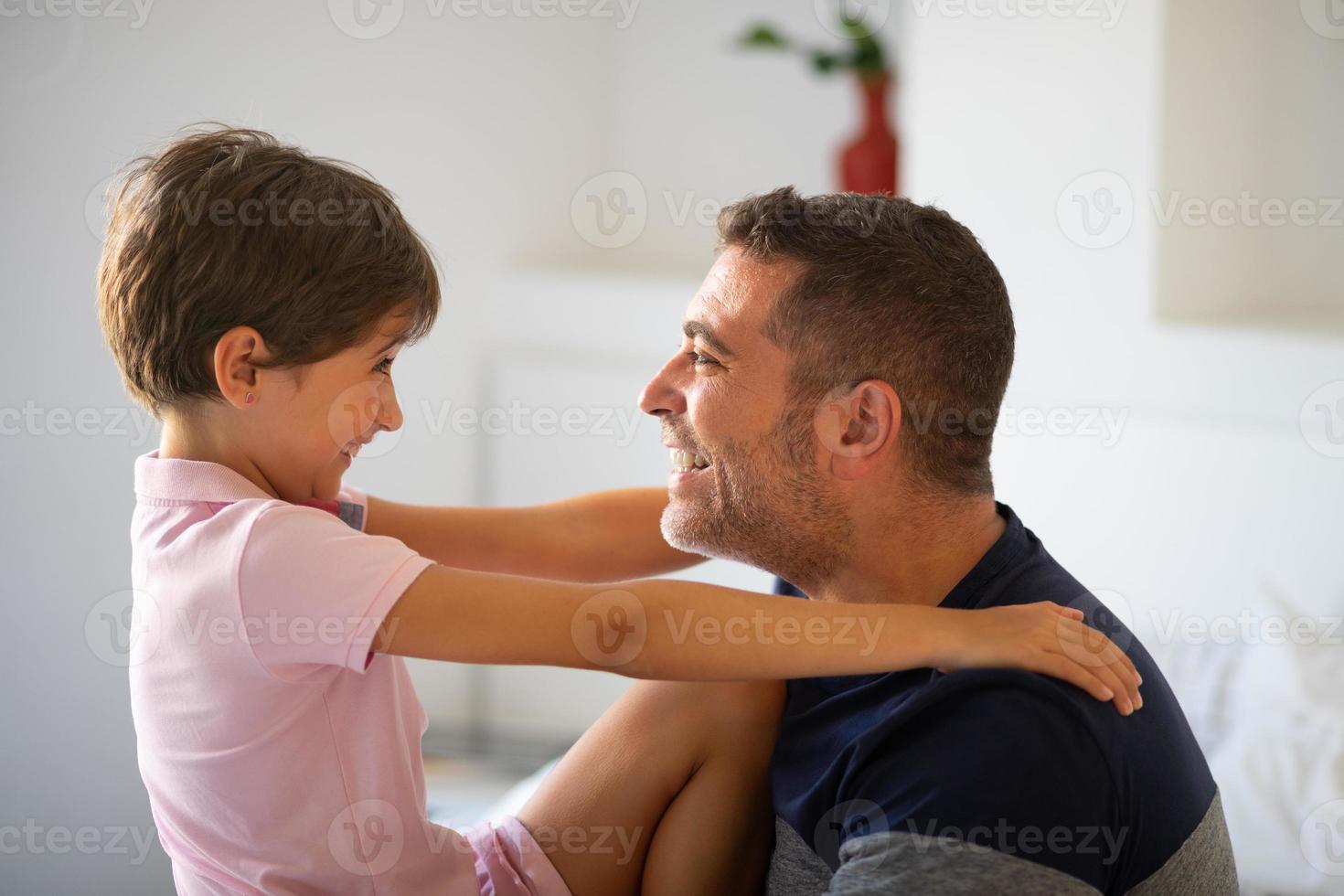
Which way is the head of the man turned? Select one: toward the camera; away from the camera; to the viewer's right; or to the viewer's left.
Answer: to the viewer's left

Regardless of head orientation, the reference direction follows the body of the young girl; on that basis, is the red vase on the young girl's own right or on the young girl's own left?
on the young girl's own left

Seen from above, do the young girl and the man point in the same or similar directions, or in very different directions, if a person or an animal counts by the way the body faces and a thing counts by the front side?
very different directions

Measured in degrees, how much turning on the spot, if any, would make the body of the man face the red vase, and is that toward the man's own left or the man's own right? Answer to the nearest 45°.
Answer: approximately 90° to the man's own right

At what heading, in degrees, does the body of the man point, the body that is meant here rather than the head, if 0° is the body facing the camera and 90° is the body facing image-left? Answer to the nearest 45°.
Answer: approximately 90°

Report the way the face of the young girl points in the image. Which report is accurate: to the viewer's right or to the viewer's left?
to the viewer's right

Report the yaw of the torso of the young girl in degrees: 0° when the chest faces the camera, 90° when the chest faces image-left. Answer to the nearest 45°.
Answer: approximately 270°
